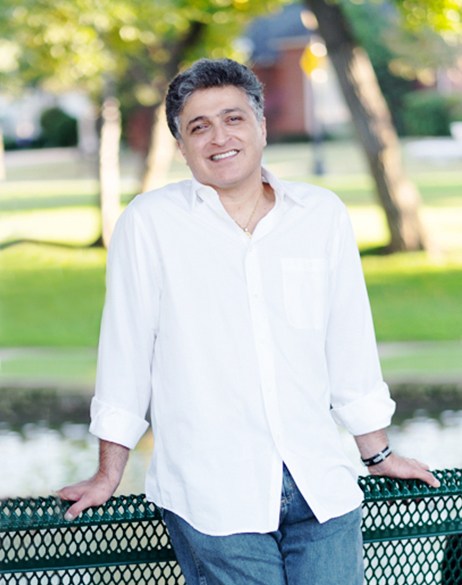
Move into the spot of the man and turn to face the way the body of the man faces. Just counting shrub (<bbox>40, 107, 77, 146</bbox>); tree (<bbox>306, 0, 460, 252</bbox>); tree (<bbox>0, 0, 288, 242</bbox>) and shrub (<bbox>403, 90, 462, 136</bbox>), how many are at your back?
4

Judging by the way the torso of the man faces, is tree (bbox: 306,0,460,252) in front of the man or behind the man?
behind

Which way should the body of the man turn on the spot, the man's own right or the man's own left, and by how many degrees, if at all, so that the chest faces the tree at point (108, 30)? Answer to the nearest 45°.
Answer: approximately 180°

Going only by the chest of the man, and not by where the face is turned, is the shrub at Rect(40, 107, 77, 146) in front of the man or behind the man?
behind

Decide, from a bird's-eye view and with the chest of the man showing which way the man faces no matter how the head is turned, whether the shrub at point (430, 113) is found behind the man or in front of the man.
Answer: behind

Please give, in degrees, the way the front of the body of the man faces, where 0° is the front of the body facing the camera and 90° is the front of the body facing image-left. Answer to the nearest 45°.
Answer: approximately 0°
